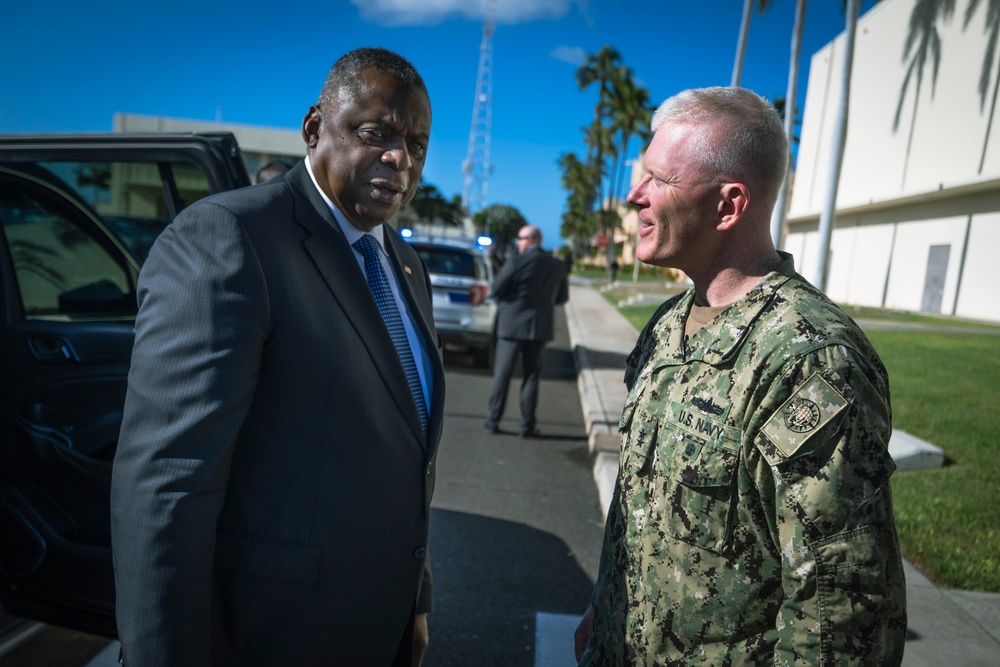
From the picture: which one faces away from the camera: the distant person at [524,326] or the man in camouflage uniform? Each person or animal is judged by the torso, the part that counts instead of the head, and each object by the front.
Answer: the distant person

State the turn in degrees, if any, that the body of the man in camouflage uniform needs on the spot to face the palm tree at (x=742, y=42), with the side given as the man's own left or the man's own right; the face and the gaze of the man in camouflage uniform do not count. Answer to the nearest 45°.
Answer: approximately 135° to the man's own right

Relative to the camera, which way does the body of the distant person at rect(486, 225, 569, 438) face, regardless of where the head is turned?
away from the camera

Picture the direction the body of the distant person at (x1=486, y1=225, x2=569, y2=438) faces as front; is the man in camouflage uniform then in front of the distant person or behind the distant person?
behind

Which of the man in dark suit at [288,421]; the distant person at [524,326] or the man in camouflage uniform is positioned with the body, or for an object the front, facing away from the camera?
the distant person

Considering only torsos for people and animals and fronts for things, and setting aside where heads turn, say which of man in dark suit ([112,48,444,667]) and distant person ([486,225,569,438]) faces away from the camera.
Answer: the distant person

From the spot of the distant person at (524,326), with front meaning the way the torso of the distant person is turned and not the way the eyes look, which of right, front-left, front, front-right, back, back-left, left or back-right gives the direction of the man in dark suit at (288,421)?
back

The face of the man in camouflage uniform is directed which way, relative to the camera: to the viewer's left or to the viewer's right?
to the viewer's left

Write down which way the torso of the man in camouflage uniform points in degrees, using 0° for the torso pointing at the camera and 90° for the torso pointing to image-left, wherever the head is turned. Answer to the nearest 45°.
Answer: approximately 45°

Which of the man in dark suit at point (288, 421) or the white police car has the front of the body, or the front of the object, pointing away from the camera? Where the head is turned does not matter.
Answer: the white police car

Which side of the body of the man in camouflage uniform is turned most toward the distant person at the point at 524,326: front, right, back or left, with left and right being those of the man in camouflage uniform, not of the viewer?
right

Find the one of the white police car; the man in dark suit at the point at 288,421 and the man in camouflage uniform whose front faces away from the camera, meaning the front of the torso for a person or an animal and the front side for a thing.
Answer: the white police car
